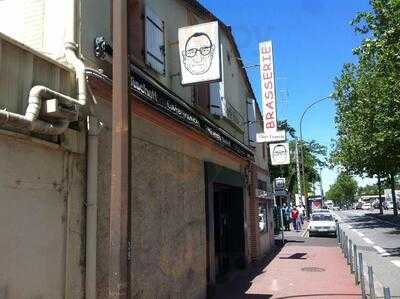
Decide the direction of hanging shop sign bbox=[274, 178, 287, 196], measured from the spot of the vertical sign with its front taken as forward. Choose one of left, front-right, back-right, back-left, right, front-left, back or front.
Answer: back

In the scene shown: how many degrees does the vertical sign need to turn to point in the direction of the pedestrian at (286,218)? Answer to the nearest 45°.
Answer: approximately 180°

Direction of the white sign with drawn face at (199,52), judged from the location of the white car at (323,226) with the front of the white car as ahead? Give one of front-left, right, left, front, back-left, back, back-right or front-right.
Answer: front

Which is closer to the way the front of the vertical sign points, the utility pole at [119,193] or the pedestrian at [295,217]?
the utility pole

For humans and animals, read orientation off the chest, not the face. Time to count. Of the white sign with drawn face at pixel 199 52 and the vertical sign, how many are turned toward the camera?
2

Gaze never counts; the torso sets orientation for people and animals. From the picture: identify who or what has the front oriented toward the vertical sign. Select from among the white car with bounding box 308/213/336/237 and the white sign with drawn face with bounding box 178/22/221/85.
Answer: the white car

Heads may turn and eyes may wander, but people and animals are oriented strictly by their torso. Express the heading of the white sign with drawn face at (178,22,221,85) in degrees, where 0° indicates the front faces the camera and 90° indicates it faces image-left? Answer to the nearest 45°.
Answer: approximately 0°

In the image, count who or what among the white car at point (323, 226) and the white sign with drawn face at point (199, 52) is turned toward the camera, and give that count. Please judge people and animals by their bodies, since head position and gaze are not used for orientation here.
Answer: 2

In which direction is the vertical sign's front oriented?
toward the camera
